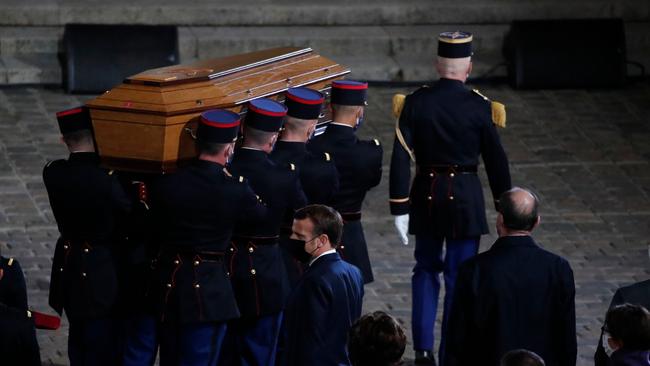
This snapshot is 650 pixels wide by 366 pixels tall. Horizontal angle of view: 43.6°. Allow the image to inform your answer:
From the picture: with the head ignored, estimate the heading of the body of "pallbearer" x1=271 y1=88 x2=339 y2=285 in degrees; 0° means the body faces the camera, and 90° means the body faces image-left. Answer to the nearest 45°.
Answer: approximately 225°

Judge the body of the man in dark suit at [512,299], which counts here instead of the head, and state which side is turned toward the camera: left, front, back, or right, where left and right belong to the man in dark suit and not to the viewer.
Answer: back

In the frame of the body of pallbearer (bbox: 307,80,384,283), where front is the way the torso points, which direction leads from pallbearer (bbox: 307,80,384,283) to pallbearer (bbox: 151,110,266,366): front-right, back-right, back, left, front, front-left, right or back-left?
back

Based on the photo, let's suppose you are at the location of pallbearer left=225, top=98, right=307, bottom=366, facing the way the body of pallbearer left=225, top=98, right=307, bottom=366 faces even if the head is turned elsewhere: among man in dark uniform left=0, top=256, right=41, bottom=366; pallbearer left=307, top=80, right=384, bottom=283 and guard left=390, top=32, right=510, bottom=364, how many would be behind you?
1

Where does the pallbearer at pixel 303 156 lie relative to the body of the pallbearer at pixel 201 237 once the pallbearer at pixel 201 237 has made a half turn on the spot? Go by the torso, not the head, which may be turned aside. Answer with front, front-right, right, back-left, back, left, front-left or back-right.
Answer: back

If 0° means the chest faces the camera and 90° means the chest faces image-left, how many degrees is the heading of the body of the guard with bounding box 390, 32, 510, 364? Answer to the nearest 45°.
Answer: approximately 180°

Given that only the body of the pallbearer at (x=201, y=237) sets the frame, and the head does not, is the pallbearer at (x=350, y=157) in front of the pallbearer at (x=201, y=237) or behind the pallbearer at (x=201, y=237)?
in front

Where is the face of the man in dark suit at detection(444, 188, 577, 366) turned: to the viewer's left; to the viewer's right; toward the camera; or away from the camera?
away from the camera

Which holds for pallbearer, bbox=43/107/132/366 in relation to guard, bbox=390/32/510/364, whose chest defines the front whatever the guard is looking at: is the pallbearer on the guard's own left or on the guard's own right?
on the guard's own left

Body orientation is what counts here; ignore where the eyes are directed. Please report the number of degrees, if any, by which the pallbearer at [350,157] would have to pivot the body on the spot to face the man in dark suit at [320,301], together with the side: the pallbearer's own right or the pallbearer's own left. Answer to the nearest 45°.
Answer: approximately 135° to the pallbearer's own right

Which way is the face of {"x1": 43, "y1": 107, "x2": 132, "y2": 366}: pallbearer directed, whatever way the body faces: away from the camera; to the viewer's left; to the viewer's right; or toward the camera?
away from the camera

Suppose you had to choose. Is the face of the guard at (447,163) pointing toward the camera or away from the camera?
away from the camera
